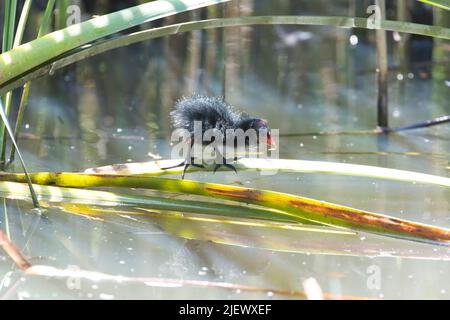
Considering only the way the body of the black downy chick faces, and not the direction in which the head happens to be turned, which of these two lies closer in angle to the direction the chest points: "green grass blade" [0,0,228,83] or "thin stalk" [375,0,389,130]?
the thin stalk

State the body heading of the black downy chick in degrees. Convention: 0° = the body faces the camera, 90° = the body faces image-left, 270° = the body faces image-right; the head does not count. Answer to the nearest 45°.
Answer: approximately 270°

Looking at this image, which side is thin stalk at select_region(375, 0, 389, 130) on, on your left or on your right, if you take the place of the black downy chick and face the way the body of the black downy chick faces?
on your left

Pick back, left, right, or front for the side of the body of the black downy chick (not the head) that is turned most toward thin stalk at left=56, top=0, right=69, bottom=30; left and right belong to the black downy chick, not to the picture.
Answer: back
